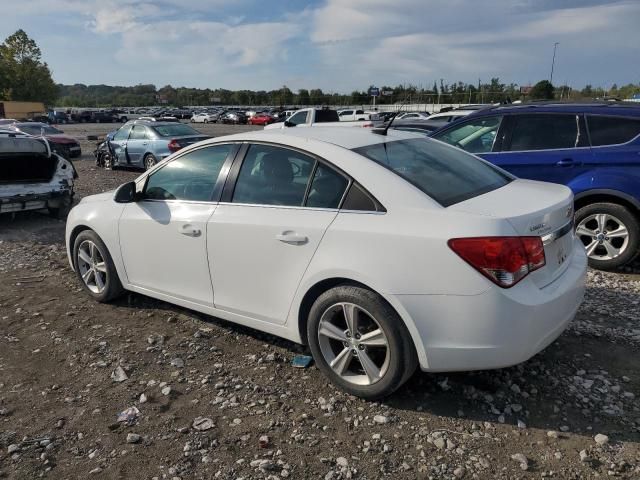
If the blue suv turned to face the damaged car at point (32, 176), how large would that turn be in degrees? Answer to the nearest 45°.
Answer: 0° — it already faces it

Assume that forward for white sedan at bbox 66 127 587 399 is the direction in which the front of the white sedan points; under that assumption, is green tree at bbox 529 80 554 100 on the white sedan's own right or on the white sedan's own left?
on the white sedan's own right

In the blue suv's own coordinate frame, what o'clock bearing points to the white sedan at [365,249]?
The white sedan is roughly at 10 o'clock from the blue suv.

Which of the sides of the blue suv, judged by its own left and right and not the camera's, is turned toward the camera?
left

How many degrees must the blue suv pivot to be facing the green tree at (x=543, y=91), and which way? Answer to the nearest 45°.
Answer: approximately 90° to its right

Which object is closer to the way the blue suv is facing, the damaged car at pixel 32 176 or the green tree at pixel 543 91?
the damaged car

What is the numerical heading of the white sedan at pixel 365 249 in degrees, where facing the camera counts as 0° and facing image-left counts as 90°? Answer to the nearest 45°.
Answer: approximately 135°

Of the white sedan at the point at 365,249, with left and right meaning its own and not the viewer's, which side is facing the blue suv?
right
